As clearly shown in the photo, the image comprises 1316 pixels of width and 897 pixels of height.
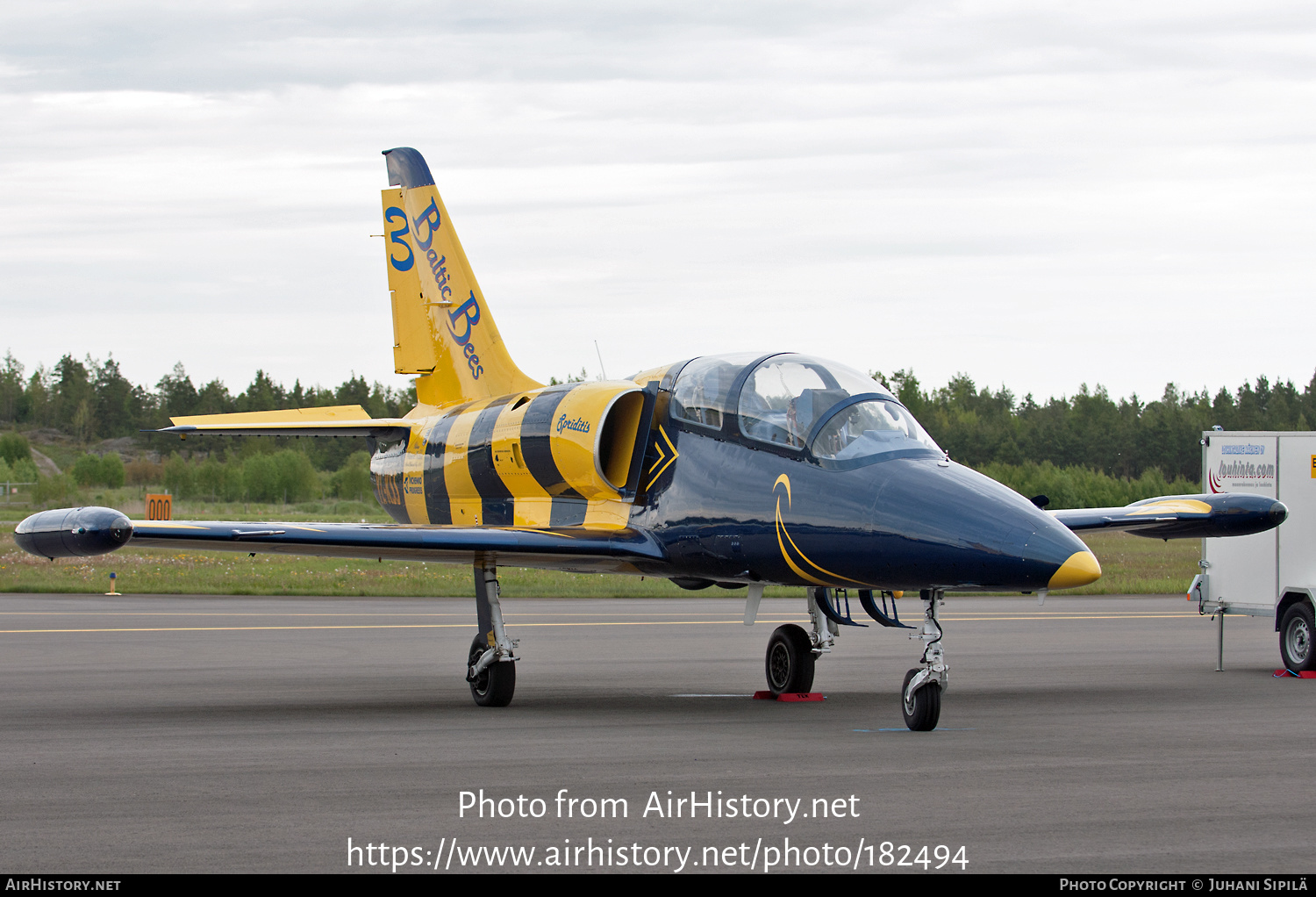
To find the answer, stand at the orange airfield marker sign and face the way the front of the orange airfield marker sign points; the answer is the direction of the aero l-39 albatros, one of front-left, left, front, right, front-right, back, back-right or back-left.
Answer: front

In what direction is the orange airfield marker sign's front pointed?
toward the camera

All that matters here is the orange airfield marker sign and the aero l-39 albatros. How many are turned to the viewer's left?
0

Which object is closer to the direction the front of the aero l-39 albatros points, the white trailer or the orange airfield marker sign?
the white trailer

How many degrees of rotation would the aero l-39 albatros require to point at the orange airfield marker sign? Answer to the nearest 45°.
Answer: approximately 180°

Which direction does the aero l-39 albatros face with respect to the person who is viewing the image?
facing the viewer and to the right of the viewer

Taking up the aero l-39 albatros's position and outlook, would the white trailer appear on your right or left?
on your left
